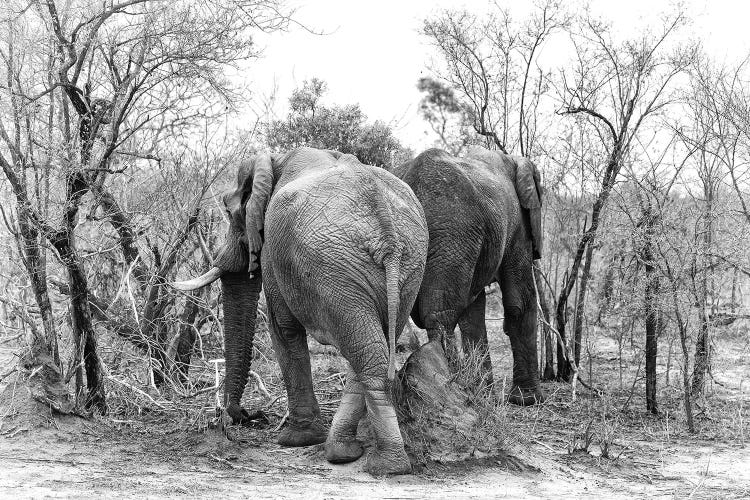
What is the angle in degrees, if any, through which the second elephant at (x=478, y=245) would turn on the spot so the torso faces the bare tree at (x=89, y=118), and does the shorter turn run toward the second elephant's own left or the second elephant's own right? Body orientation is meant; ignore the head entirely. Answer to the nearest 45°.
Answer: approximately 135° to the second elephant's own left

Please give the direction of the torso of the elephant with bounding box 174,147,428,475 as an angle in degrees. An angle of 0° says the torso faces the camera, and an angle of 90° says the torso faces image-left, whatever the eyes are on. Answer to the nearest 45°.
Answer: approximately 135°

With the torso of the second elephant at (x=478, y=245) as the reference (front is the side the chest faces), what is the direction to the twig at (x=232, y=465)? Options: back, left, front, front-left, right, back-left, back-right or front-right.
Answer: back

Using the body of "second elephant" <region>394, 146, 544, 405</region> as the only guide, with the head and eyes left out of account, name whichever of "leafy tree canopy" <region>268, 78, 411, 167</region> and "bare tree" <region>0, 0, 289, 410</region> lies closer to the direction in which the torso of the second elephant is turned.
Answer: the leafy tree canopy

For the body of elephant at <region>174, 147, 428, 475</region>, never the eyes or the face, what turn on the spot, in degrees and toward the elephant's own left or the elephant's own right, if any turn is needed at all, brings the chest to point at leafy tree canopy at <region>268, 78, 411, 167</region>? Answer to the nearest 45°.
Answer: approximately 45° to the elephant's own right

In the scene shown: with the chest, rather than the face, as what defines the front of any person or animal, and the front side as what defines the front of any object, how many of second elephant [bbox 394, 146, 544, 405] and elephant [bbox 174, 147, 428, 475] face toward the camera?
0

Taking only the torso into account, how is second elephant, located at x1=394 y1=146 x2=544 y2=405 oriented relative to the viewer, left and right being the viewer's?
facing away from the viewer and to the right of the viewer
